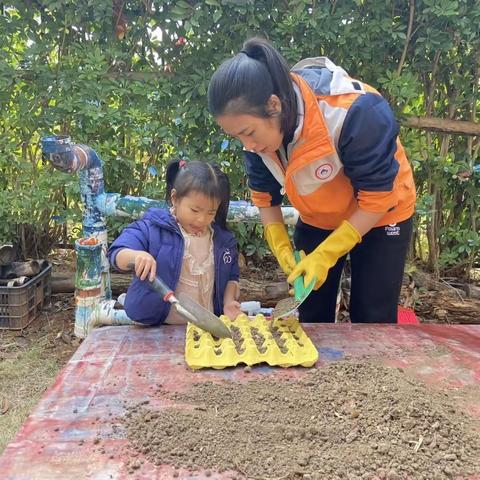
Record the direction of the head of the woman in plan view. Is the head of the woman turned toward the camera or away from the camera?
toward the camera

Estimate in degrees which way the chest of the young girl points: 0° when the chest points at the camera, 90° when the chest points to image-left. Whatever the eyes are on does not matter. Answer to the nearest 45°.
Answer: approximately 315°

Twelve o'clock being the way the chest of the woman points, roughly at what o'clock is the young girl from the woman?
The young girl is roughly at 2 o'clock from the woman.

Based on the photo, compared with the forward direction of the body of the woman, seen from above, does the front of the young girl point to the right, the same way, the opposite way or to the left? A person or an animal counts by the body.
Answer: to the left

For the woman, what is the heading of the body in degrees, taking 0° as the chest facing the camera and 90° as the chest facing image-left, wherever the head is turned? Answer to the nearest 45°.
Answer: approximately 45°

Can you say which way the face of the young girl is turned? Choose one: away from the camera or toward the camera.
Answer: toward the camera

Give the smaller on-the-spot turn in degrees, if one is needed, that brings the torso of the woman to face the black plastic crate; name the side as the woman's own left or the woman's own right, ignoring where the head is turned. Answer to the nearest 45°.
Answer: approximately 90° to the woman's own right

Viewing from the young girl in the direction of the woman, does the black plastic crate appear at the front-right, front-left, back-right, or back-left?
back-left

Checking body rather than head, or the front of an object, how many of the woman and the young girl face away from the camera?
0
